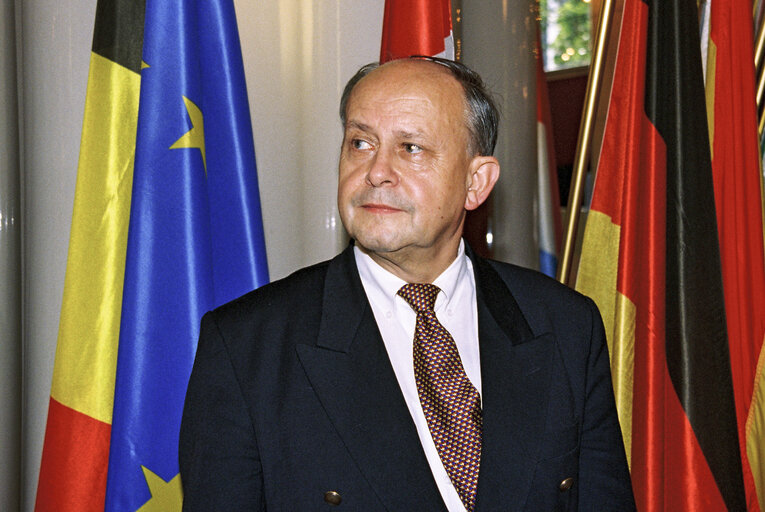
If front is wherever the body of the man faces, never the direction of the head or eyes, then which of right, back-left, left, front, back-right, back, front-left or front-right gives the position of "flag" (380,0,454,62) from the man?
back

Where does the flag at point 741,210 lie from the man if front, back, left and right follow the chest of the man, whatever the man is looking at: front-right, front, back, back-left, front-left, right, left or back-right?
back-left

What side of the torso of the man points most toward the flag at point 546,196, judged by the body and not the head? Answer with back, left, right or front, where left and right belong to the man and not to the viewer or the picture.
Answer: back

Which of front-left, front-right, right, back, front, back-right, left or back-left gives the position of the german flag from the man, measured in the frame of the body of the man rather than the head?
back-left

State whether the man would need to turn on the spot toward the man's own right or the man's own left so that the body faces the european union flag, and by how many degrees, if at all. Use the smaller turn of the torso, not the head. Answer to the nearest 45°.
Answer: approximately 135° to the man's own right

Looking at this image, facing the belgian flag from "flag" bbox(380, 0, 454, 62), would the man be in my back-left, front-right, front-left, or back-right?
front-left

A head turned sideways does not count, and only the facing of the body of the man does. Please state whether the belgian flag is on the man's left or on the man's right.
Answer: on the man's right

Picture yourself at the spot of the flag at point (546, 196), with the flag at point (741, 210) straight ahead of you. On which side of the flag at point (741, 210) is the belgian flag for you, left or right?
right

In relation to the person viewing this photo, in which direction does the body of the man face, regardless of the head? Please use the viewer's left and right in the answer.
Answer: facing the viewer

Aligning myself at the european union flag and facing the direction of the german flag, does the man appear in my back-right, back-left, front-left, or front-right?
front-right
